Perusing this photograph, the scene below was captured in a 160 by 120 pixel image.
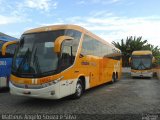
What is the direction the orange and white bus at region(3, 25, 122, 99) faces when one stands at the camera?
facing the viewer and to the left of the viewer

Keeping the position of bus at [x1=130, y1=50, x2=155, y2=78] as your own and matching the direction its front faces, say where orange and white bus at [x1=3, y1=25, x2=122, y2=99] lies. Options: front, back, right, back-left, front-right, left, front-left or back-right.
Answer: front

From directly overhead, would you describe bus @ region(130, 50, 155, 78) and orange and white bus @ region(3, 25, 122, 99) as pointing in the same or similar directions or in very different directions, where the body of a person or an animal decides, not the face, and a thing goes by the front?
same or similar directions

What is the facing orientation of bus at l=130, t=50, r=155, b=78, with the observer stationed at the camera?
facing the viewer

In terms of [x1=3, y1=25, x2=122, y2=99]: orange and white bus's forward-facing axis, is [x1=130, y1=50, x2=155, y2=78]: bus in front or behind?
behind

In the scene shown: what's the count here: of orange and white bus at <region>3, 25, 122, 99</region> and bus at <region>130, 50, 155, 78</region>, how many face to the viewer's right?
0
